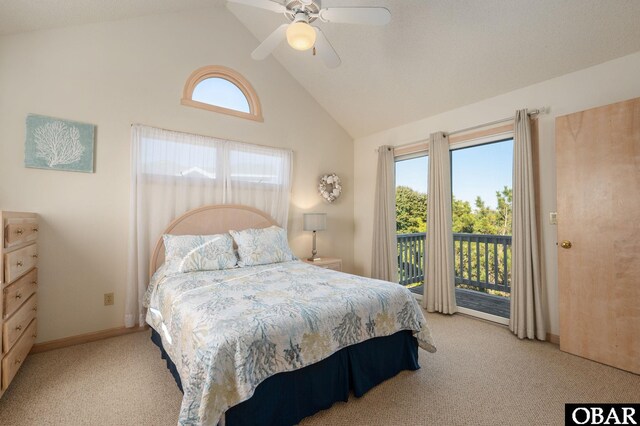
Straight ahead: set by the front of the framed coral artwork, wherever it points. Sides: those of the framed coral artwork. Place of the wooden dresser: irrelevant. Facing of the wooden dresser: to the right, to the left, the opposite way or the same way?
to the left

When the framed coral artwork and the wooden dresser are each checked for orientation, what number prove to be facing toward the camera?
1

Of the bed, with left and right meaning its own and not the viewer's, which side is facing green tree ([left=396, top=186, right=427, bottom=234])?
left

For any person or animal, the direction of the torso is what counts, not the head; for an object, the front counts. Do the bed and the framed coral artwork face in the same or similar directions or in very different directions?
same or similar directions

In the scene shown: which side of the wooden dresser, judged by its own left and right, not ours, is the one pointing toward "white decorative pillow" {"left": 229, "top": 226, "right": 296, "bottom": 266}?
front

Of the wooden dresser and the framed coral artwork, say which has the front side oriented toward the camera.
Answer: the framed coral artwork

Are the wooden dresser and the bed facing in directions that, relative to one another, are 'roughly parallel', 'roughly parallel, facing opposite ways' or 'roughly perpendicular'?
roughly perpendicular

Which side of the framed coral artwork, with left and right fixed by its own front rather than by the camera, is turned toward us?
front

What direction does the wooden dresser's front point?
to the viewer's right
